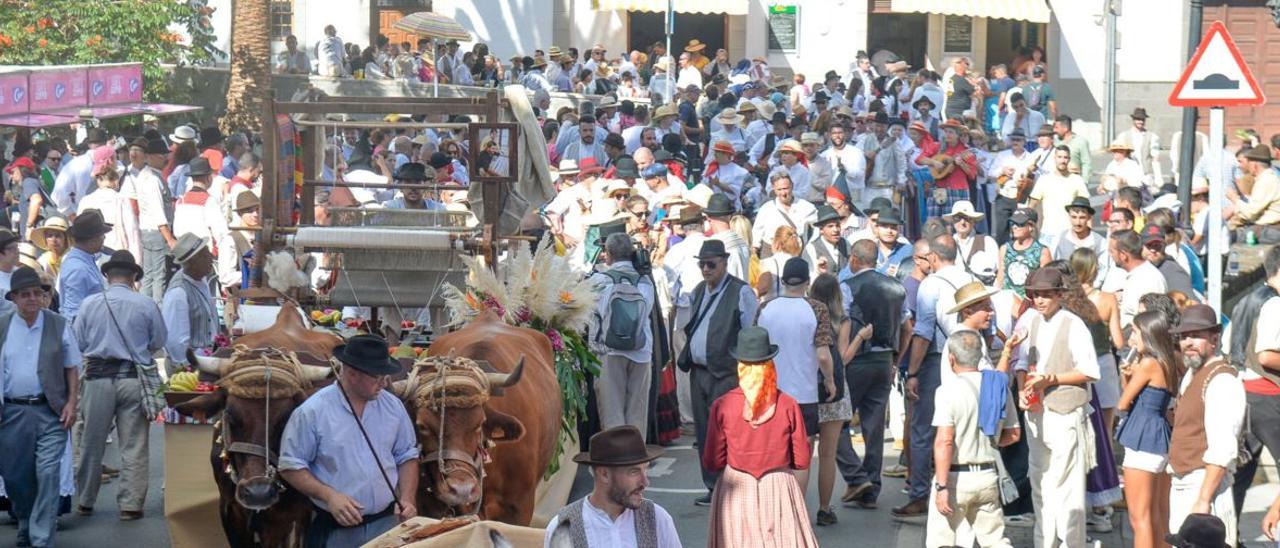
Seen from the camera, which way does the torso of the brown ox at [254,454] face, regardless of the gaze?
toward the camera

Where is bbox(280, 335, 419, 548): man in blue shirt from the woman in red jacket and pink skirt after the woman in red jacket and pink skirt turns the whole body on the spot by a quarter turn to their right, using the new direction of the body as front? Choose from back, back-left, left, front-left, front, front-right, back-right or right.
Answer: back-right

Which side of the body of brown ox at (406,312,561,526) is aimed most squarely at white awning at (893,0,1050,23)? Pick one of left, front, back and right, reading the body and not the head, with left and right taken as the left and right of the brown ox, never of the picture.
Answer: back

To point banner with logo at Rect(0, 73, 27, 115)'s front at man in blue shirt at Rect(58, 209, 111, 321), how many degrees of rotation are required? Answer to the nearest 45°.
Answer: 0° — it already faces them

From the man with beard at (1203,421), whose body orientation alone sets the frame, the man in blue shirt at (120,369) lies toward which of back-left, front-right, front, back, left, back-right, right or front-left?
front-right

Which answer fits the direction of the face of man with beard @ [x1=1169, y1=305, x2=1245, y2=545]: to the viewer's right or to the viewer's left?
to the viewer's left

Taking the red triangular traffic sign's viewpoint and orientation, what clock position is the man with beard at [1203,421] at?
The man with beard is roughly at 12 o'clock from the red triangular traffic sign.

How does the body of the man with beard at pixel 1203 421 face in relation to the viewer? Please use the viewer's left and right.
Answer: facing the viewer and to the left of the viewer

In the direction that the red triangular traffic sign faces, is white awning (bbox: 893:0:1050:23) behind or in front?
behind

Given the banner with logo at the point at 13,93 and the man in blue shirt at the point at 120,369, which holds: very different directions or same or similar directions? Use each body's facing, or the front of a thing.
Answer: very different directions

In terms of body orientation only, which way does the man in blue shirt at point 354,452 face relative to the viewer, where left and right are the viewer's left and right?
facing the viewer and to the right of the viewer

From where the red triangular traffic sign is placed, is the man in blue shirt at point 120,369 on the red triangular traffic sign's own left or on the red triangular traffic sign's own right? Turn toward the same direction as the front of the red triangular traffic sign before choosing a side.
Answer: on the red triangular traffic sign's own right

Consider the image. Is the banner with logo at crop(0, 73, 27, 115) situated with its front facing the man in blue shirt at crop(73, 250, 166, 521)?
yes

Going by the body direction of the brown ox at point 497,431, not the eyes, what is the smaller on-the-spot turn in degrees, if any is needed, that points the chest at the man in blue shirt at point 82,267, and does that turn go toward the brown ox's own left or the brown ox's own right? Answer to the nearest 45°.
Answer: approximately 90° to the brown ox's own right
